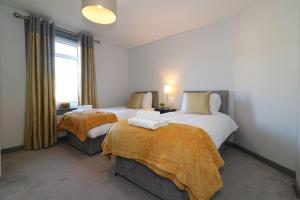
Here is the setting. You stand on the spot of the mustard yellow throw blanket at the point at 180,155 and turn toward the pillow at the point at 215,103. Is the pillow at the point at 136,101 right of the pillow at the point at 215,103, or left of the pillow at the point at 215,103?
left

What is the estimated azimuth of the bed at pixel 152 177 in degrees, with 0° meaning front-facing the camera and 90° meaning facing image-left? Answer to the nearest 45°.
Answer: approximately 45°

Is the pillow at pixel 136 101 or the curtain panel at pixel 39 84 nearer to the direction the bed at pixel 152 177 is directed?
the curtain panel

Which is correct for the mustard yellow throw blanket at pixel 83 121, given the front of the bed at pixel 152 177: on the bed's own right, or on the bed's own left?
on the bed's own right

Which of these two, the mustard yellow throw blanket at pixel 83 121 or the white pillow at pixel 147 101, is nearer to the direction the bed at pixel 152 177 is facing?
the mustard yellow throw blanket

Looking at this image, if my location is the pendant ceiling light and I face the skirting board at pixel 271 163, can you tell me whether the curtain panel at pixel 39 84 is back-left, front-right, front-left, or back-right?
back-left
